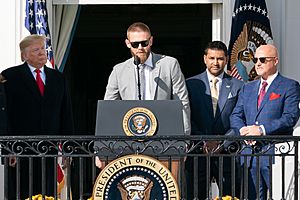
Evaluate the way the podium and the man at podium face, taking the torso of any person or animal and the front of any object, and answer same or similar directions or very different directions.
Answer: same or similar directions

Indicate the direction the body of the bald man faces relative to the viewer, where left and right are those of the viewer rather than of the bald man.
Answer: facing the viewer and to the left of the viewer

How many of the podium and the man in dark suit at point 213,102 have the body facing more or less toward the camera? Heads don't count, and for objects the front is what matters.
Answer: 2

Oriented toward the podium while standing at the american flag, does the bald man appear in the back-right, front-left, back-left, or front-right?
front-left

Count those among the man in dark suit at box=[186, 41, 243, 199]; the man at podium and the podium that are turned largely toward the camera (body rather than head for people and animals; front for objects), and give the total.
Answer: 3

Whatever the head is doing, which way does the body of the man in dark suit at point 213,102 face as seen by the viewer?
toward the camera

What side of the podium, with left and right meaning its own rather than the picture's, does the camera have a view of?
front

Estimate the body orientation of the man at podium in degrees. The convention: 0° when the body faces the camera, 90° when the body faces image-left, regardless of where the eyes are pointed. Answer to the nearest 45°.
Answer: approximately 0°

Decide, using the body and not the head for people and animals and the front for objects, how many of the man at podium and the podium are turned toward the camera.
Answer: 2

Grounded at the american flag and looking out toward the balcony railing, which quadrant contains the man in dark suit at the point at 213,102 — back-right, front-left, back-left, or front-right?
front-left

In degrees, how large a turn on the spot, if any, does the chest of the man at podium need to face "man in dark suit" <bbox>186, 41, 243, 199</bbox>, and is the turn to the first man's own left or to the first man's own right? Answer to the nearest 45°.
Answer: approximately 90° to the first man's own left

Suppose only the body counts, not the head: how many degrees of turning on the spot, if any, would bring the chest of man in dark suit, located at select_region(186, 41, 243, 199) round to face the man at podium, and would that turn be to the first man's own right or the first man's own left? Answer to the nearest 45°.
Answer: approximately 90° to the first man's own right

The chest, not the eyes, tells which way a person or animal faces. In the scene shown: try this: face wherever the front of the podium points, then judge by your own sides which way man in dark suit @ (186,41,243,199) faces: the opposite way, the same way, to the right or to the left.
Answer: the same way

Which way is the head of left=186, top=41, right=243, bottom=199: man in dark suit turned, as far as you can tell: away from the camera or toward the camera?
toward the camera

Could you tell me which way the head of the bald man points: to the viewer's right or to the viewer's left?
to the viewer's left
